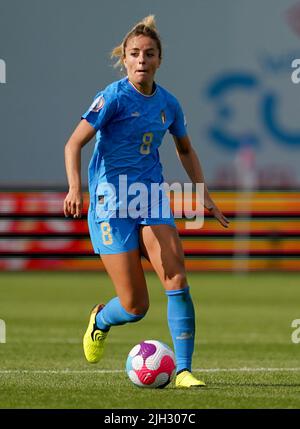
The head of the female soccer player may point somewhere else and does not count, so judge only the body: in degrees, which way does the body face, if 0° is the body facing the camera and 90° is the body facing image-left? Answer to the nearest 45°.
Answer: approximately 315°

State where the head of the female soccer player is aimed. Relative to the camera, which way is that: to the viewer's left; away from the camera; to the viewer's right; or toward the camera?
toward the camera
